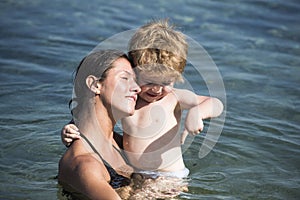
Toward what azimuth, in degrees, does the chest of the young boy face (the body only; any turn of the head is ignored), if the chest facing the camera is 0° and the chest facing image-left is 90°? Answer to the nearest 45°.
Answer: approximately 45°
